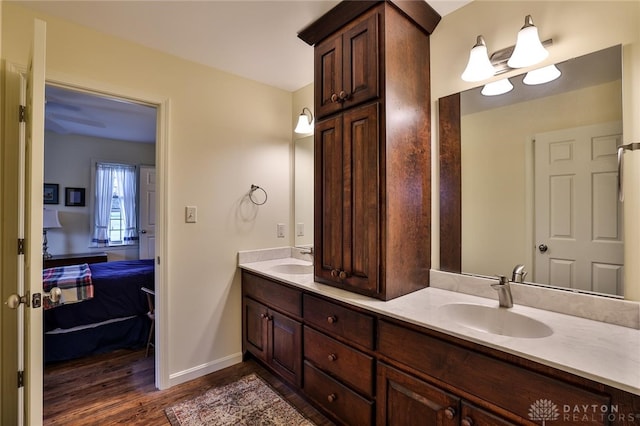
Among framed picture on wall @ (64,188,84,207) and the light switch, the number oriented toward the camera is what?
2

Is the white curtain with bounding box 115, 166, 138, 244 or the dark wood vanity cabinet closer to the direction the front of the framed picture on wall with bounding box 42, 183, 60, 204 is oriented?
the dark wood vanity cabinet

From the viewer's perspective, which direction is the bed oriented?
to the viewer's left

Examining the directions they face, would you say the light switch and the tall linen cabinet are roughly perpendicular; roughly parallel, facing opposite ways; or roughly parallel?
roughly perpendicular

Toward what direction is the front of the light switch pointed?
toward the camera

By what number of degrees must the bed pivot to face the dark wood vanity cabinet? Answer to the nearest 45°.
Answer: approximately 135° to its left

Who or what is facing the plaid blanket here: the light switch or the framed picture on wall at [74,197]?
the framed picture on wall

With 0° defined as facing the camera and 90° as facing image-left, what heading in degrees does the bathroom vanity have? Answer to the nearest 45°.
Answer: approximately 45°

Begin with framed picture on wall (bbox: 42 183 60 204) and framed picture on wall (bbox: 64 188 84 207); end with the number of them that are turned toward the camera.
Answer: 2

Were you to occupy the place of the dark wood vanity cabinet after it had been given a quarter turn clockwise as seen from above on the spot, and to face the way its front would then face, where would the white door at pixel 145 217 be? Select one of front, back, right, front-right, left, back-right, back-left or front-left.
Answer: front

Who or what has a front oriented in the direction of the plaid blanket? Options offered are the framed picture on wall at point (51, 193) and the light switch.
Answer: the framed picture on wall

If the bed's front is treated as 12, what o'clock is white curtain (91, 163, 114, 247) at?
The white curtain is roughly at 6 o'clock from the bed.
